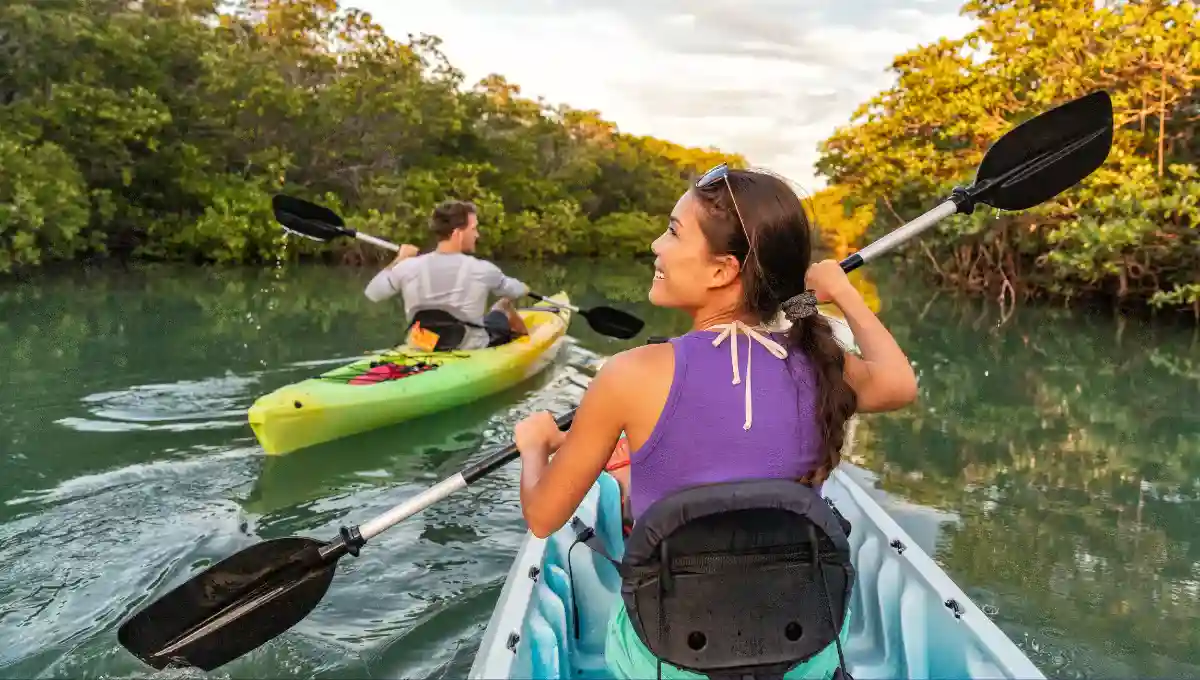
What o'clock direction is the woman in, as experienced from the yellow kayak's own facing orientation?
The woman is roughly at 4 o'clock from the yellow kayak.

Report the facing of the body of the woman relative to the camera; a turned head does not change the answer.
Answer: away from the camera

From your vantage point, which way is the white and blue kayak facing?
away from the camera

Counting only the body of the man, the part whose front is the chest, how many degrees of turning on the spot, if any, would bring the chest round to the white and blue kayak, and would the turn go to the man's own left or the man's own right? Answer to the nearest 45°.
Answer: approximately 135° to the man's own right

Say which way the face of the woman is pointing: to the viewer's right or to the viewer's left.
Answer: to the viewer's left

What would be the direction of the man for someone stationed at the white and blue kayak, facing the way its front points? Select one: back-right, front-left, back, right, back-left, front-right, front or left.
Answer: front-left

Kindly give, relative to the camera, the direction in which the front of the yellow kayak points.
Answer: facing away from the viewer and to the right of the viewer

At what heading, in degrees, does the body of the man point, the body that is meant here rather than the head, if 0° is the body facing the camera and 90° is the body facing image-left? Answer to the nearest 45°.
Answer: approximately 225°
